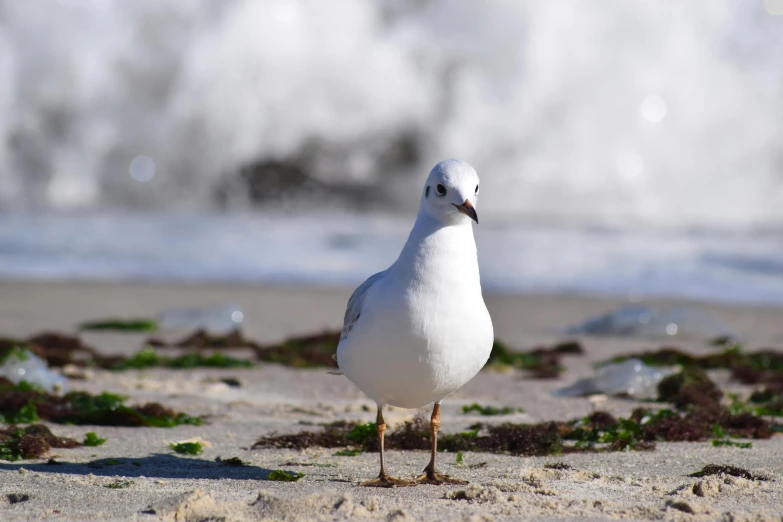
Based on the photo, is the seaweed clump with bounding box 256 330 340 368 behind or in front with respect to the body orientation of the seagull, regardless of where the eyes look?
behind

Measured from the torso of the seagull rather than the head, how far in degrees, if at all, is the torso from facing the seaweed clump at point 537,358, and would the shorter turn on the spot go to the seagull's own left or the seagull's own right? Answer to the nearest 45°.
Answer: approximately 135° to the seagull's own left

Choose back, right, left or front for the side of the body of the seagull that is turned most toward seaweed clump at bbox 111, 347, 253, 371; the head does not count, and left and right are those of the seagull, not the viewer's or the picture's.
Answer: back

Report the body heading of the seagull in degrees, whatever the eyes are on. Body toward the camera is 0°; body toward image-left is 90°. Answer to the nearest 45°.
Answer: approximately 315°

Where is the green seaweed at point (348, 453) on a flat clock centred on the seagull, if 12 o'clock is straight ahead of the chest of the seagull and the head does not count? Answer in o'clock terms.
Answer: The green seaweed is roughly at 7 o'clock from the seagull.

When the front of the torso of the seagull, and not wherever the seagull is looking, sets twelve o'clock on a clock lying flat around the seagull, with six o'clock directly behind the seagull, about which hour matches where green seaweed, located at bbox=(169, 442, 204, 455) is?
The green seaweed is roughly at 6 o'clock from the seagull.

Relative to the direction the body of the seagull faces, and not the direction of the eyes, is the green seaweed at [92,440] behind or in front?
behind

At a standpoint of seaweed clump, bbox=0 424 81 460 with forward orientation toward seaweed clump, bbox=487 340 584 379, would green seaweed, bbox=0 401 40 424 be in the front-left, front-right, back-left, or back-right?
front-left

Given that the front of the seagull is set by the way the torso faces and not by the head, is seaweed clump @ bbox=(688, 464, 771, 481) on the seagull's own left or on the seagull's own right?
on the seagull's own left
